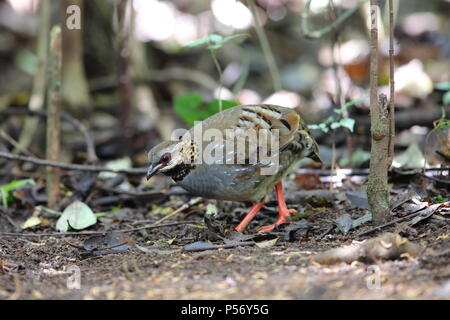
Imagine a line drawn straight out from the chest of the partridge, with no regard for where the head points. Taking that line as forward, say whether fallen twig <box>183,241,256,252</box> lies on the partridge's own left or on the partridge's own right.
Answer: on the partridge's own left

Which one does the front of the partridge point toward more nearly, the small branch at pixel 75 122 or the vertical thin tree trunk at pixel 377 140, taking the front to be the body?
the small branch

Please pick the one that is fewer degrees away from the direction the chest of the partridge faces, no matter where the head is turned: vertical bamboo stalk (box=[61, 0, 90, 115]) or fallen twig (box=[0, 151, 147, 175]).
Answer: the fallen twig

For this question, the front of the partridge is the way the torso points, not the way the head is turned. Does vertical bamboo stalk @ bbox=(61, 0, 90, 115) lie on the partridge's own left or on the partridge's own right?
on the partridge's own right

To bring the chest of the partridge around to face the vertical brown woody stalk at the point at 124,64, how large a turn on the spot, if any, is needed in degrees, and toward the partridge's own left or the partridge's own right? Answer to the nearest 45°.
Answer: approximately 45° to the partridge's own right

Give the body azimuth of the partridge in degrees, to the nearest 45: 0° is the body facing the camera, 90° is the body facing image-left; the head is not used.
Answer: approximately 90°

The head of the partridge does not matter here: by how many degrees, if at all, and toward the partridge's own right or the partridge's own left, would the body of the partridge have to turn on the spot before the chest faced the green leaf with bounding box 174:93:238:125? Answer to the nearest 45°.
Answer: approximately 90° to the partridge's own right

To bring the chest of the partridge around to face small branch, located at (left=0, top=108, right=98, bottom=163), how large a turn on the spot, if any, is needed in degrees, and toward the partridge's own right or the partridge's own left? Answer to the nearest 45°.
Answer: approximately 45° to the partridge's own right

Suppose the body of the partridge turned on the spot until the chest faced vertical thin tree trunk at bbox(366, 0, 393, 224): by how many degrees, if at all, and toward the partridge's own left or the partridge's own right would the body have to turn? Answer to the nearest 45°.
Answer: approximately 135° to the partridge's own left

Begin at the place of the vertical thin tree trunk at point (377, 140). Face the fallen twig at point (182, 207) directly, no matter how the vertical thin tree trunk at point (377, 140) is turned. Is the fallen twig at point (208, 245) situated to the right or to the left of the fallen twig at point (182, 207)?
left

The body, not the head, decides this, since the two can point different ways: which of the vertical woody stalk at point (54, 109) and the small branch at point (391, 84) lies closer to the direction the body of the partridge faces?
the vertical woody stalk
